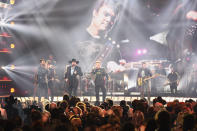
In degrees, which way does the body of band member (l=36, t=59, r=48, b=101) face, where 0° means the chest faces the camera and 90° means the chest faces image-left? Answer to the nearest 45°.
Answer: approximately 315°

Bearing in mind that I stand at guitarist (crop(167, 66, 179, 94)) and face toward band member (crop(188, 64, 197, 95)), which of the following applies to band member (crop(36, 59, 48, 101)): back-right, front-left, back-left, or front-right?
back-right

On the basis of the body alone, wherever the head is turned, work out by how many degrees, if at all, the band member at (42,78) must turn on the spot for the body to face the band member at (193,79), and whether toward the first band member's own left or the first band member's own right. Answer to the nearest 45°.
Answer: approximately 45° to the first band member's own left

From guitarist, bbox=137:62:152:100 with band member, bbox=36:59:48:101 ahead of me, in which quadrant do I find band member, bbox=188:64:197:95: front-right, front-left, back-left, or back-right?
back-right

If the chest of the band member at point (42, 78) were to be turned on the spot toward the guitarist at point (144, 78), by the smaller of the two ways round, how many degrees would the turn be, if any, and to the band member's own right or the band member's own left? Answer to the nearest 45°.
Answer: approximately 45° to the band member's own left
